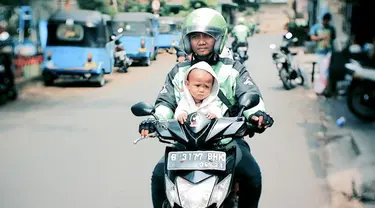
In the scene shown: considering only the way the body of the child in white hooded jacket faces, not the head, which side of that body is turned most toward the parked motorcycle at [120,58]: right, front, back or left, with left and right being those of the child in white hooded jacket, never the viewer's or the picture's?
back

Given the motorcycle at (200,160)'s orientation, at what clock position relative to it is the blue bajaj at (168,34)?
The blue bajaj is roughly at 6 o'clock from the motorcycle.

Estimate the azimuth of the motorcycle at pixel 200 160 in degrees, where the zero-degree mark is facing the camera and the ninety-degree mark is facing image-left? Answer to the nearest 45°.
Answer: approximately 0°

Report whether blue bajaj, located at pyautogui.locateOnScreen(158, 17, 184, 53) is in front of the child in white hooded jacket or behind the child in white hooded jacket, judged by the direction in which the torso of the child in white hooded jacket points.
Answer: behind

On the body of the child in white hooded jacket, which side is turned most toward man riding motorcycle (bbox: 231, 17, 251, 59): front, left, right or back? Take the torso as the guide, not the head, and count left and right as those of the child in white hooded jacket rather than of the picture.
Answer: back

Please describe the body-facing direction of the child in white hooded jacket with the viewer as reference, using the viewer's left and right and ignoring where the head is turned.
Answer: facing the viewer

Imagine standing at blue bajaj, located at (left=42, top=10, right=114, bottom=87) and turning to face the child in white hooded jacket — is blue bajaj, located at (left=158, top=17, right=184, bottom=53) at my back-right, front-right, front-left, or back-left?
back-left

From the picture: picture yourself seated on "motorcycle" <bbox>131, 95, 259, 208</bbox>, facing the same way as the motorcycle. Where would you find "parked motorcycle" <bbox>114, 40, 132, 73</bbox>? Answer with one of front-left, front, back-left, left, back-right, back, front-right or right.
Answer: back
